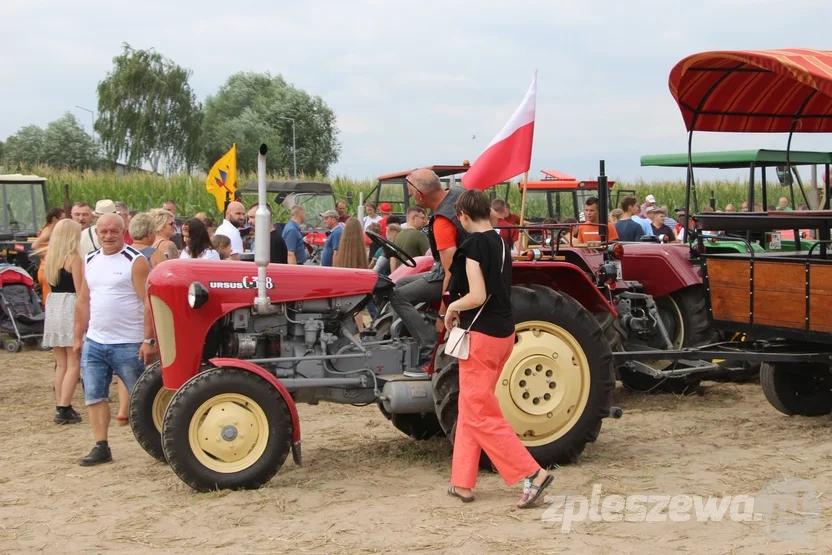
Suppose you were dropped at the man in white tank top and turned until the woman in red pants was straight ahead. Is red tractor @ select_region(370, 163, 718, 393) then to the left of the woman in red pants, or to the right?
left

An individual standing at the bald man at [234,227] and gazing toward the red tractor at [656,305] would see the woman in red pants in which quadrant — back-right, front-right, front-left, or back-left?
front-right

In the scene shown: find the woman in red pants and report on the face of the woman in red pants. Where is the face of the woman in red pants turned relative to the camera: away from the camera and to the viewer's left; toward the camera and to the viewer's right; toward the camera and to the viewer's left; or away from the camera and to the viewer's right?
away from the camera and to the viewer's left

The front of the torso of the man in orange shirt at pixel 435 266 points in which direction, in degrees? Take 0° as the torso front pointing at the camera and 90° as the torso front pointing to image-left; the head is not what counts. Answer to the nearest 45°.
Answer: approximately 90°

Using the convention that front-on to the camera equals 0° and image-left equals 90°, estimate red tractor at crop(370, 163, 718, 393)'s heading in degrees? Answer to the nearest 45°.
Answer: approximately 135°

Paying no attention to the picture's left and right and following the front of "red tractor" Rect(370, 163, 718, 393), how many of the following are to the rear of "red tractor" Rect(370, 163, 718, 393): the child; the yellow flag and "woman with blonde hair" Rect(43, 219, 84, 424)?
0

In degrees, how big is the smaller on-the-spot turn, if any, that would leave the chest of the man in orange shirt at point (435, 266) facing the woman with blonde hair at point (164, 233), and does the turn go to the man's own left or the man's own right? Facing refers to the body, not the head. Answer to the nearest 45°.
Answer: approximately 45° to the man's own right

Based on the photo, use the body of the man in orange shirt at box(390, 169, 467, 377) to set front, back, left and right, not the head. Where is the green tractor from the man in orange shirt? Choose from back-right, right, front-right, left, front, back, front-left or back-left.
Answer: back-right

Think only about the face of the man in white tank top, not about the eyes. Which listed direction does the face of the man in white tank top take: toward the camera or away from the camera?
toward the camera

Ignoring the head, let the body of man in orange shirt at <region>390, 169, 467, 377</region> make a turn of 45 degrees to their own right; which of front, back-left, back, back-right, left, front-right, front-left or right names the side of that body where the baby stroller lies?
front

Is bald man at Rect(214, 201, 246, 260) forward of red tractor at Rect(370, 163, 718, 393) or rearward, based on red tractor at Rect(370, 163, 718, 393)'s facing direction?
forward
